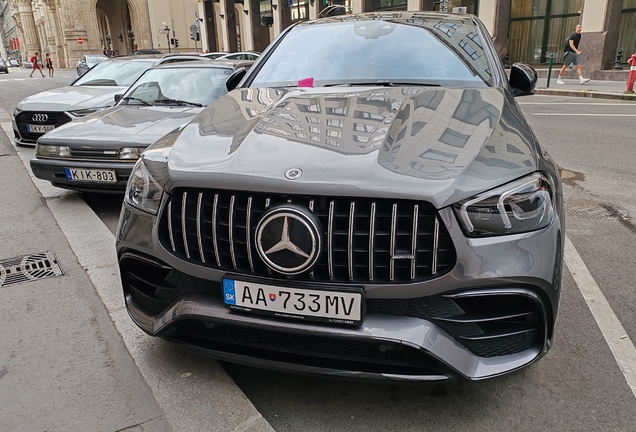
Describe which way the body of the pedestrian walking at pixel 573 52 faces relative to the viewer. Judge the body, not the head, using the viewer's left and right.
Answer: facing to the right of the viewer

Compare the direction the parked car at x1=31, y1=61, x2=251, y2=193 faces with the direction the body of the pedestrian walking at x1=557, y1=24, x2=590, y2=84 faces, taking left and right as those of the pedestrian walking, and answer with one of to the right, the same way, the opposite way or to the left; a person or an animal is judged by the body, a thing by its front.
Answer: to the right

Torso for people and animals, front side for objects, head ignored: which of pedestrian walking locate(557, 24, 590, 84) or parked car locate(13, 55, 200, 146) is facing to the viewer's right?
the pedestrian walking

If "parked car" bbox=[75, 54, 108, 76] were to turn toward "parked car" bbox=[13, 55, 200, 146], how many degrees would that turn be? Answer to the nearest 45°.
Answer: approximately 45° to its left

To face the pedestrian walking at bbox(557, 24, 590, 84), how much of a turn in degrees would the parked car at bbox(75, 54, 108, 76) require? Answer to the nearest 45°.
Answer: approximately 90° to its left

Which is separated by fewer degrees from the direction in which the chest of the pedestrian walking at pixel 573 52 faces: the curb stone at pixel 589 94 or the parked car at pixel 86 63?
the curb stone

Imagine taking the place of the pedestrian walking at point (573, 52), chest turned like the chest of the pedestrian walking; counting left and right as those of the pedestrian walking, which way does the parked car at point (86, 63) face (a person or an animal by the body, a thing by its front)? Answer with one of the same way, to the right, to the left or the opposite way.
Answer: to the right

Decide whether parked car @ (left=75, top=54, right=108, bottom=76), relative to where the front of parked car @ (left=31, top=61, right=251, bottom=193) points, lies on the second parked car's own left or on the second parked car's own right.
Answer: on the second parked car's own right

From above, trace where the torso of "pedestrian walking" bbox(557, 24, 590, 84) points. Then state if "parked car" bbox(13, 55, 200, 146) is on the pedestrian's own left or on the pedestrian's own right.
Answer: on the pedestrian's own right

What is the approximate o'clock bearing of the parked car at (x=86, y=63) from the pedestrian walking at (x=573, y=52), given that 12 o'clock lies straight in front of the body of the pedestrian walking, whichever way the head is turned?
The parked car is roughly at 6 o'clock from the pedestrian walking.

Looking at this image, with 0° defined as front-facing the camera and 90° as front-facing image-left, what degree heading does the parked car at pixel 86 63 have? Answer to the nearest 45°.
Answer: approximately 45°

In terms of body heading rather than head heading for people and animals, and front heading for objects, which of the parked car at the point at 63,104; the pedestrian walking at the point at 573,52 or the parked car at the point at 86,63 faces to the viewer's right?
the pedestrian walking

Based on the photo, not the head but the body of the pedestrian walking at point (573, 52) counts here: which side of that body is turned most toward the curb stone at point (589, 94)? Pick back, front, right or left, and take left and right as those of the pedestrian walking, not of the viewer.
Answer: right

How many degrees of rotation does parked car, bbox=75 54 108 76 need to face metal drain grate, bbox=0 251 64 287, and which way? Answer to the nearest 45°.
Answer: approximately 45° to its left
